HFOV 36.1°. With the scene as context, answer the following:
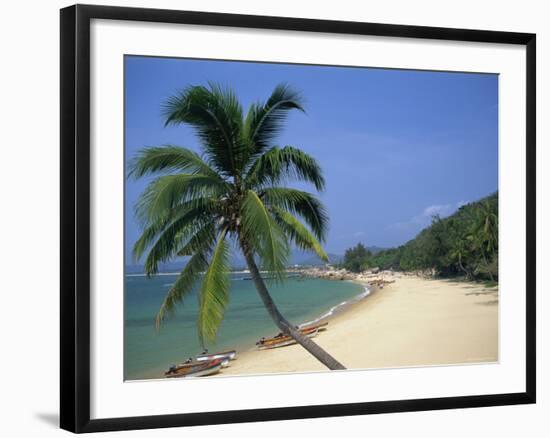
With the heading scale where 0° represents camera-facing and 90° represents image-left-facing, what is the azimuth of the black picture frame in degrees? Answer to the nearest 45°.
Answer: approximately 315°
